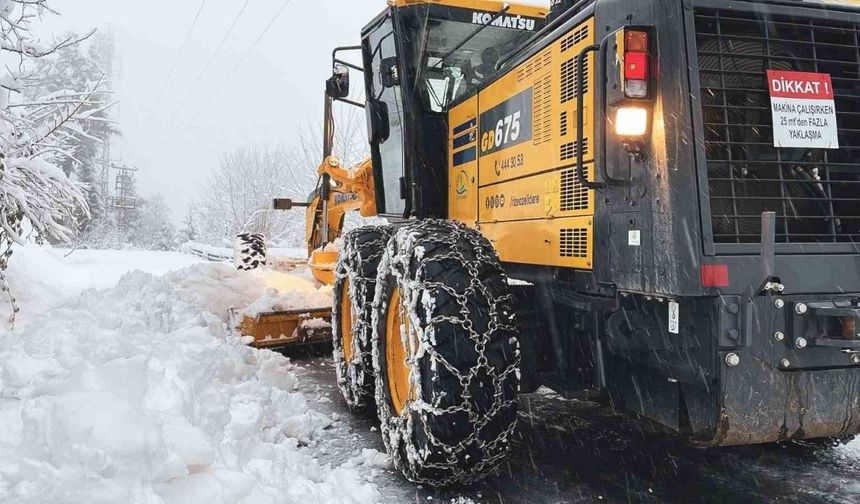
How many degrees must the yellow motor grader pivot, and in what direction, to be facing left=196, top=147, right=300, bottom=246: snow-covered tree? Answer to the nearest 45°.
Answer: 0° — it already faces it

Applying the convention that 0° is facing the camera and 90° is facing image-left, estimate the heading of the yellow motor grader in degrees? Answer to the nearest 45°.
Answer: approximately 135°

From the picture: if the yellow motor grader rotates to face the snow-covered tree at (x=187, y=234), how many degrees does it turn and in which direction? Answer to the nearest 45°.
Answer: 0° — it already faces it

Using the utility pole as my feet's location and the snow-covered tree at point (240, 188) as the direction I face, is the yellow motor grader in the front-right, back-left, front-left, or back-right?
front-right

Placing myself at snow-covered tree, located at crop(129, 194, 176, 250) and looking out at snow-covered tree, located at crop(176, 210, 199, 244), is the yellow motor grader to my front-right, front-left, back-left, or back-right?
front-right

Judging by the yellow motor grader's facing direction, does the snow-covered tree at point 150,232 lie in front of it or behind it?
in front

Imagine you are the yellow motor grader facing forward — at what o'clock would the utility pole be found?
The utility pole is roughly at 12 o'clock from the yellow motor grader.

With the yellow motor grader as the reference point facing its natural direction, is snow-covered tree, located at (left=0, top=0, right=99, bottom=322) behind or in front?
in front
